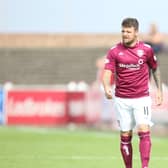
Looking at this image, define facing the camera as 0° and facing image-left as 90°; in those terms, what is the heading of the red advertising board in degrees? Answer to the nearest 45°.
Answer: approximately 0°
